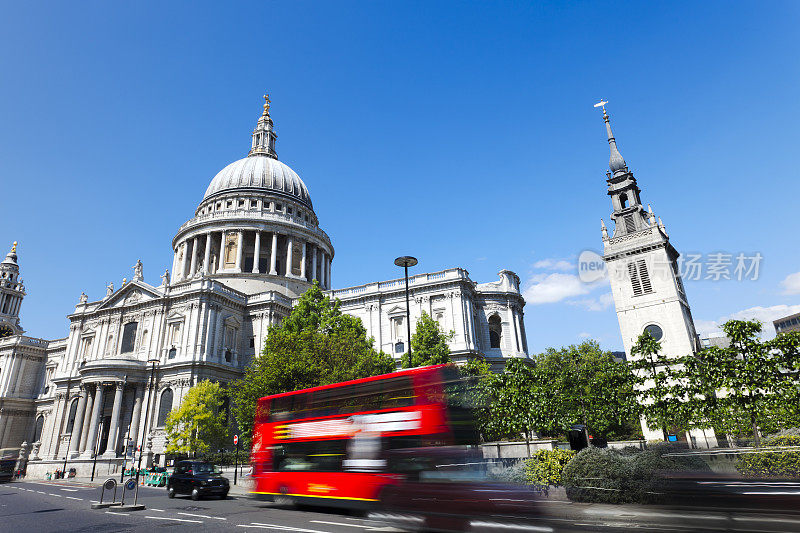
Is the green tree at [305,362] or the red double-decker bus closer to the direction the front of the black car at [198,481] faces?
the red double-decker bus

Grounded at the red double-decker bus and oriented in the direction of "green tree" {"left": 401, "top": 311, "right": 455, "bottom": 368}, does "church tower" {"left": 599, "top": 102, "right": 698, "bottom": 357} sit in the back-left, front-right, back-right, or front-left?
front-right

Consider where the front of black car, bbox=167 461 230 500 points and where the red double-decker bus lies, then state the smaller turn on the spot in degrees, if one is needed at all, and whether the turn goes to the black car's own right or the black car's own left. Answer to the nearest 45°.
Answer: approximately 45° to the black car's own right

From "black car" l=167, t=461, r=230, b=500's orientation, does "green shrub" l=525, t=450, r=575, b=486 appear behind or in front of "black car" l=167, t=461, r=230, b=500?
in front

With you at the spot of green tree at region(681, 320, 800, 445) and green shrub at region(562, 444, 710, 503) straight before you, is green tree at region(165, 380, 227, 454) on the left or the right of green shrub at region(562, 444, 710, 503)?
right

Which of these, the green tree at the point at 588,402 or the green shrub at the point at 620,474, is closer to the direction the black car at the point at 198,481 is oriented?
the green shrub

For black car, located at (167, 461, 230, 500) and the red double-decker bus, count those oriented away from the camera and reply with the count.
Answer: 0

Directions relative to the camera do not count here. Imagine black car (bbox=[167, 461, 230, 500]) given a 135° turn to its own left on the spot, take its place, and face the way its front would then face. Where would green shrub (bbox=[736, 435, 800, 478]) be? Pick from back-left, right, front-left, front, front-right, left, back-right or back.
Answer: back-right
